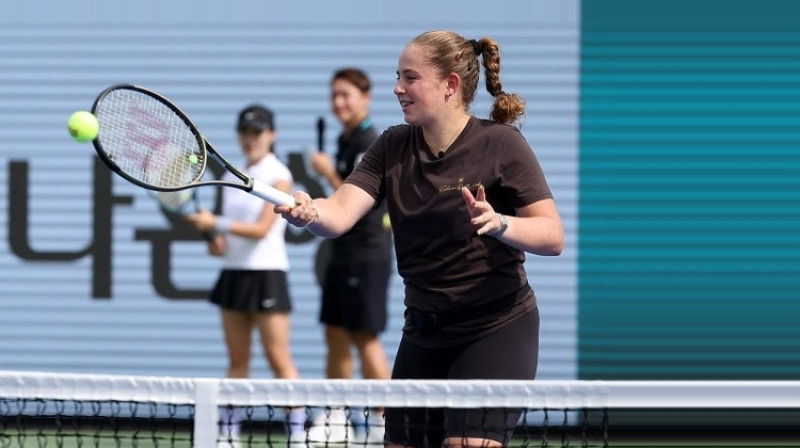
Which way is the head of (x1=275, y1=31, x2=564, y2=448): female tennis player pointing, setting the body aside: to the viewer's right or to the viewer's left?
to the viewer's left

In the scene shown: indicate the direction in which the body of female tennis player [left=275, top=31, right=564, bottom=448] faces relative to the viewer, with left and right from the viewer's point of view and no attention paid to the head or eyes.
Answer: facing the viewer and to the left of the viewer

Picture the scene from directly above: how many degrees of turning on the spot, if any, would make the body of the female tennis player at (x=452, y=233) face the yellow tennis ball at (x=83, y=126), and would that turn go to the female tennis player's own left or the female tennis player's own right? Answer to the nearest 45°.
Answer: approximately 45° to the female tennis player's own right
